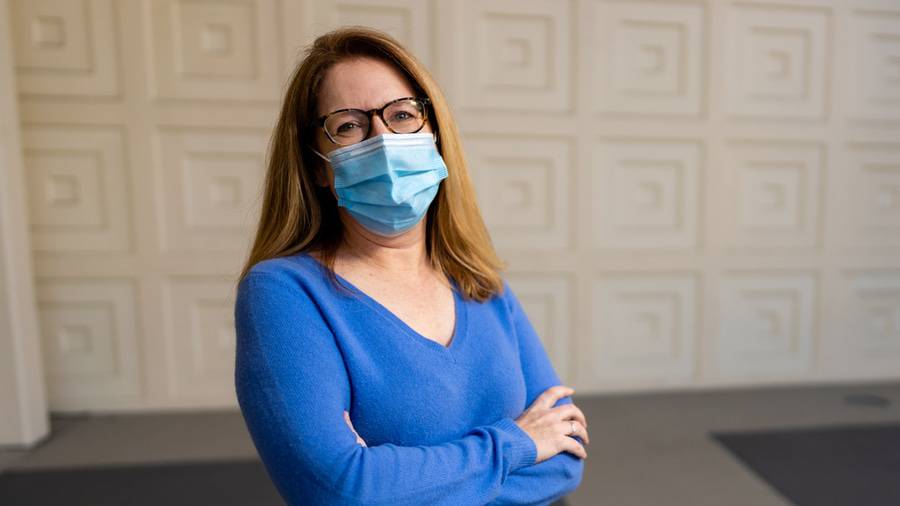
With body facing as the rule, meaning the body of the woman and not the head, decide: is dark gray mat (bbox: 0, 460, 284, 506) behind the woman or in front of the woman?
behind

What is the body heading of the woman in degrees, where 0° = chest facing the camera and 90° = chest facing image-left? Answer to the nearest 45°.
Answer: approximately 315°
